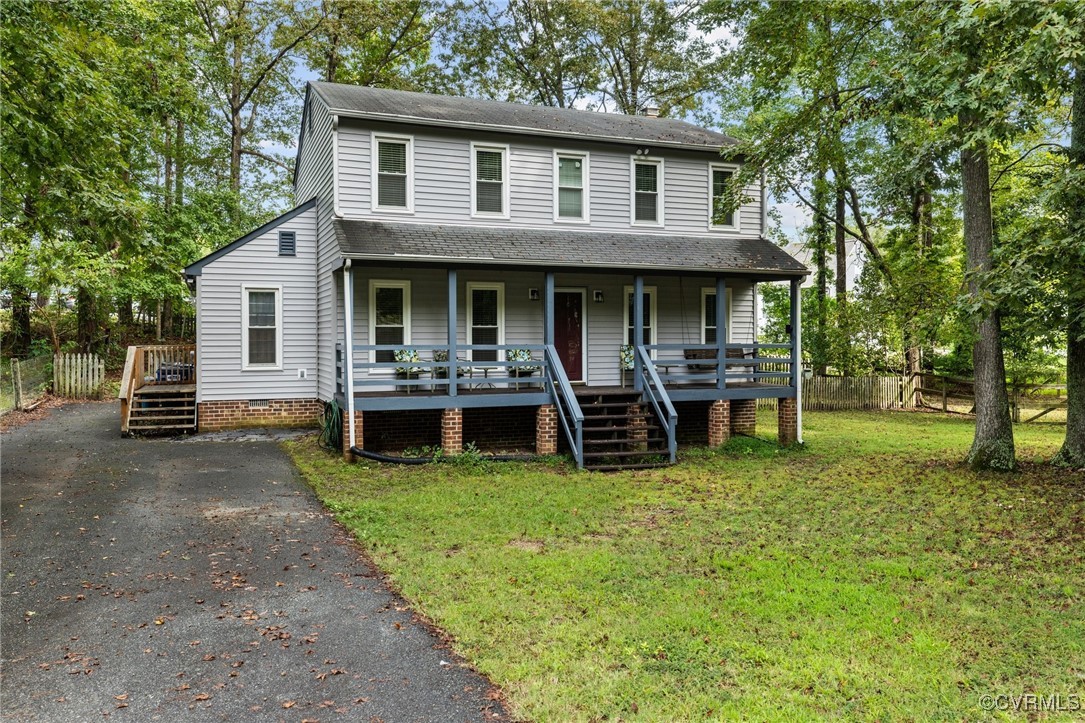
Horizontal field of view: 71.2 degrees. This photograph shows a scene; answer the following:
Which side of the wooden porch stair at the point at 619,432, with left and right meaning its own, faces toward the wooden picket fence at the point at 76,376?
right

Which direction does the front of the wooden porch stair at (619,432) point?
toward the camera

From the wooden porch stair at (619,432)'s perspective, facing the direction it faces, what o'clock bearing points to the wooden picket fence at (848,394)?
The wooden picket fence is roughly at 7 o'clock from the wooden porch stair.

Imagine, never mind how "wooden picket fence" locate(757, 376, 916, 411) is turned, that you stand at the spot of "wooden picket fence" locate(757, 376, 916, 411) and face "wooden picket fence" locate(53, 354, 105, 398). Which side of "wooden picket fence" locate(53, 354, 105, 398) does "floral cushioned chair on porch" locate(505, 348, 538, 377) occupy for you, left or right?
left

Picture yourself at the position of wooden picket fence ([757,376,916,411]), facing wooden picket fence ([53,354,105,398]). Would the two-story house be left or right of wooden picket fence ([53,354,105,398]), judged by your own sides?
left

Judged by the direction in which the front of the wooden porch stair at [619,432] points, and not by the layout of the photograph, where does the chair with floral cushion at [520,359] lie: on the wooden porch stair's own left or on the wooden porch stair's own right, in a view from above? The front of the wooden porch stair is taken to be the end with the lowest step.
on the wooden porch stair's own right

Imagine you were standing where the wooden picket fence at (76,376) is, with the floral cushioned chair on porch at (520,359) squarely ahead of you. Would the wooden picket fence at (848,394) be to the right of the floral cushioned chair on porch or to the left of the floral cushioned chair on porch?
left

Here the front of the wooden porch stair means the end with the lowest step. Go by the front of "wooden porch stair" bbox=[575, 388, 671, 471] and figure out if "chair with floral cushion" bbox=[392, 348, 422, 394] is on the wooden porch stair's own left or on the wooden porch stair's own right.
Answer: on the wooden porch stair's own right

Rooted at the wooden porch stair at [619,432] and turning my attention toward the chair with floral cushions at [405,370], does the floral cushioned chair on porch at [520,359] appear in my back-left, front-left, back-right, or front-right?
front-right
